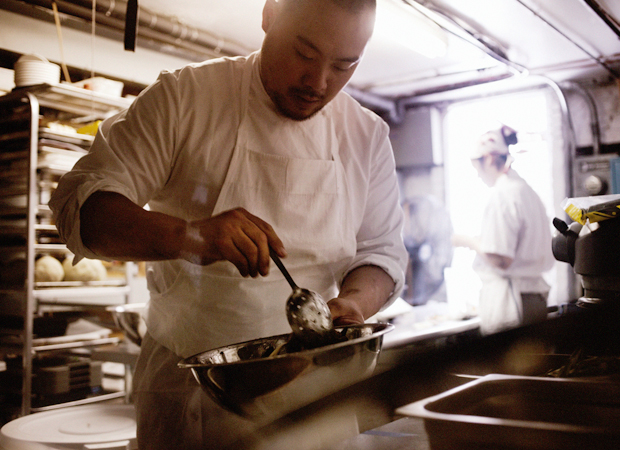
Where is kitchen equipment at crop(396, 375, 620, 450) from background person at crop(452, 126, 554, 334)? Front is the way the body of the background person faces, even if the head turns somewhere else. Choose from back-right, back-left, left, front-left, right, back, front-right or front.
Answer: left

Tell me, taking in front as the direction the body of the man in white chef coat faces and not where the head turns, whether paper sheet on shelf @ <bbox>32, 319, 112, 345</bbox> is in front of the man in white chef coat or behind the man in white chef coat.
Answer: behind

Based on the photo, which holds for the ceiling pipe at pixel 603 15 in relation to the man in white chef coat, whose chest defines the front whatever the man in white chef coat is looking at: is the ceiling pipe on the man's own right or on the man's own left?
on the man's own left

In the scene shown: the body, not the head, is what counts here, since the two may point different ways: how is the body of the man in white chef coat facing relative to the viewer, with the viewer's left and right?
facing the viewer and to the right of the viewer

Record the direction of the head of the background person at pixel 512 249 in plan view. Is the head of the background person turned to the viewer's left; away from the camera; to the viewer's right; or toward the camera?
to the viewer's left

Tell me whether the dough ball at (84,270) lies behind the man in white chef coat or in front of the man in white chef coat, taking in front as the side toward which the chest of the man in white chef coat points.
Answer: behind

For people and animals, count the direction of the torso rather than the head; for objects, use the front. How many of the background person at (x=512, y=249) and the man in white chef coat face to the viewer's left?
1

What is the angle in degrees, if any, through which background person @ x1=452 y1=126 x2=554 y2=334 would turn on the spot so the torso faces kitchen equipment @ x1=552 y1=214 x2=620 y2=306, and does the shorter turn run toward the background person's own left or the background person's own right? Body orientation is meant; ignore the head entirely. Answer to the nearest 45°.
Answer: approximately 90° to the background person's own left

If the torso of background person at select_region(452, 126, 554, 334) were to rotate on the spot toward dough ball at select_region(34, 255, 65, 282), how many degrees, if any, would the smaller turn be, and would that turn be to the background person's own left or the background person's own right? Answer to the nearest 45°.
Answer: approximately 45° to the background person's own left

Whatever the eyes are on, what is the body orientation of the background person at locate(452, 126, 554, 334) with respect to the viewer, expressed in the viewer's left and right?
facing to the left of the viewer
